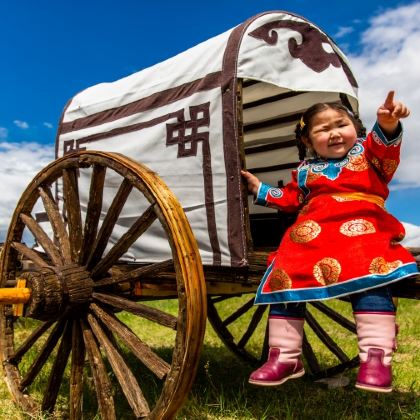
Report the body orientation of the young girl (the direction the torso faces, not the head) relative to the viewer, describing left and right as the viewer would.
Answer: facing the viewer
